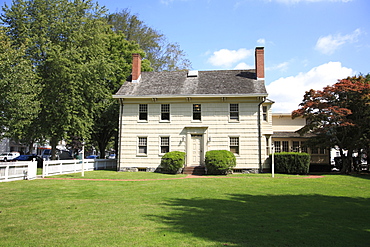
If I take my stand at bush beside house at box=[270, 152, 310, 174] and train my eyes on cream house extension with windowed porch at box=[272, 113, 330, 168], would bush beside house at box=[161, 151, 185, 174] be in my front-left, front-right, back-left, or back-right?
back-left

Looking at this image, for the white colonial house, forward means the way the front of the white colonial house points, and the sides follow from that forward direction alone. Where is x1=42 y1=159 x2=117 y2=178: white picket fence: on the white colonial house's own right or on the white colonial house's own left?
on the white colonial house's own right

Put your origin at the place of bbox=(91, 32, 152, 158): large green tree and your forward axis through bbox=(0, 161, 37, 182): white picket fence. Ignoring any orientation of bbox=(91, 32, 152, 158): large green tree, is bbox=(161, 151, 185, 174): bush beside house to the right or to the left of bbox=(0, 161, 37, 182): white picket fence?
left

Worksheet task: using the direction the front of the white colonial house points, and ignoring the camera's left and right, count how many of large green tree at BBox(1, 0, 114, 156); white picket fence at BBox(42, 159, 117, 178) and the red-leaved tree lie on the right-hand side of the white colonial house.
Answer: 2

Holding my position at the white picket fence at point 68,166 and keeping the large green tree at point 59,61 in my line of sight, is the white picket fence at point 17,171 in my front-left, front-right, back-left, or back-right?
back-left

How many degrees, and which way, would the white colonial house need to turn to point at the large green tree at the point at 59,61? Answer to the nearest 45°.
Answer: approximately 90° to its right

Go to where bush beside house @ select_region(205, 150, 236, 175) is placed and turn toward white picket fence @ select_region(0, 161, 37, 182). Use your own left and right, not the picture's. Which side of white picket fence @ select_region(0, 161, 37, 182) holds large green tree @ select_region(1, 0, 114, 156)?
right

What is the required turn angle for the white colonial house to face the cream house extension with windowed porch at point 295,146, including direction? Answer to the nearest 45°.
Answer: approximately 135° to its left

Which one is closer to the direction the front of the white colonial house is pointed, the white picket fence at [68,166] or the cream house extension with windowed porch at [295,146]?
the white picket fence

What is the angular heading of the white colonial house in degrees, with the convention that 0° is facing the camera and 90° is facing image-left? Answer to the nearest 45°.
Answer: approximately 0°

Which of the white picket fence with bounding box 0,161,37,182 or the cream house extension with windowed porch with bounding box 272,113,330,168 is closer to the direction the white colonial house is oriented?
the white picket fence

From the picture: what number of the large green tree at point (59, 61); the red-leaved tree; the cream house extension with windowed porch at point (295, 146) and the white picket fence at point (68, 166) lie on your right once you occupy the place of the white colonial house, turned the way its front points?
2

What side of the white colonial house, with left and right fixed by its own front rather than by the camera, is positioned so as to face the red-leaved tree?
left

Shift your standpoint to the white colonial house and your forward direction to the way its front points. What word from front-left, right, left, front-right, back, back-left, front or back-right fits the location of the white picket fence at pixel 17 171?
front-right
